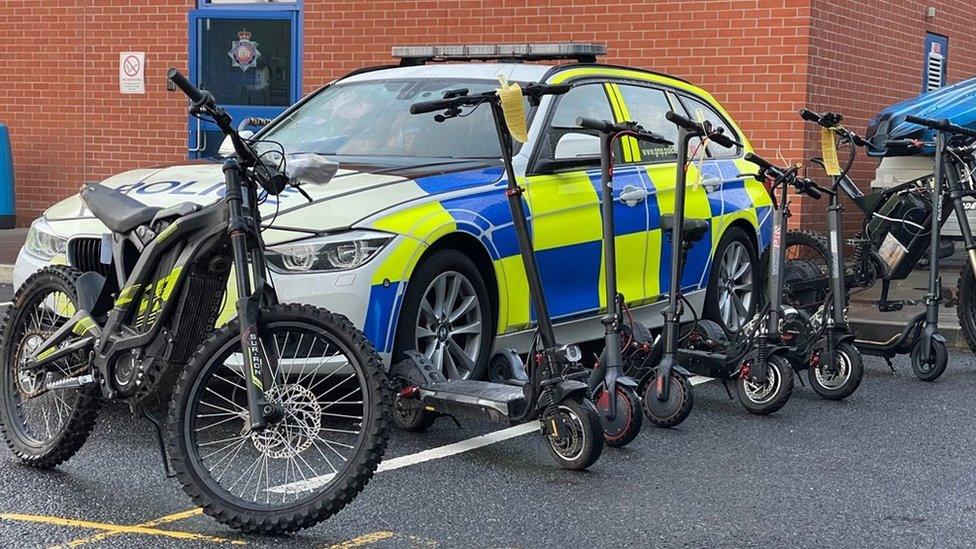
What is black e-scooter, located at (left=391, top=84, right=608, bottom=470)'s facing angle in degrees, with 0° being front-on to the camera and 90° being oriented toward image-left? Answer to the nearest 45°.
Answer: approximately 315°

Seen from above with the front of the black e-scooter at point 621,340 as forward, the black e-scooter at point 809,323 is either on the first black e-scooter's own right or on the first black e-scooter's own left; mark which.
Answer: on the first black e-scooter's own left

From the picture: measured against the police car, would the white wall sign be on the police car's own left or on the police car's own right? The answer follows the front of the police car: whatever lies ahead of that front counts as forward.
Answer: on the police car's own right

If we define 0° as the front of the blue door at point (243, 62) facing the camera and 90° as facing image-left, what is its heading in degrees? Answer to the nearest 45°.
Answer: approximately 0°

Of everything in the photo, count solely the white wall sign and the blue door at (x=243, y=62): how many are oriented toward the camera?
2

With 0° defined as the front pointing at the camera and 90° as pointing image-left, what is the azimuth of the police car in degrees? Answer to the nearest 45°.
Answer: approximately 45°

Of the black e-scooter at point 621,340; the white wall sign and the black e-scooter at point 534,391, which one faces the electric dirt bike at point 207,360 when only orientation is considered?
the white wall sign

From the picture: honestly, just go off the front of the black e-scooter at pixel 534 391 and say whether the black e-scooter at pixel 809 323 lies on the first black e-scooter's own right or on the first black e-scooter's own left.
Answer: on the first black e-scooter's own left

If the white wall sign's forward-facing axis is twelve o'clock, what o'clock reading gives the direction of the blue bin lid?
The blue bin lid is roughly at 10 o'clock from the white wall sign.

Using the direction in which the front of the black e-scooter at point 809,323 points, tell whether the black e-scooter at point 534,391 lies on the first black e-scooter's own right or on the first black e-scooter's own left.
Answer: on the first black e-scooter's own right

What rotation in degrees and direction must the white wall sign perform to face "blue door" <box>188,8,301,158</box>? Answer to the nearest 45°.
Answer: approximately 45° to its left
